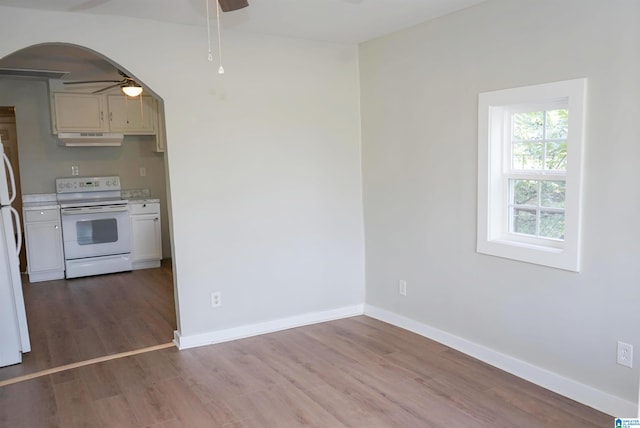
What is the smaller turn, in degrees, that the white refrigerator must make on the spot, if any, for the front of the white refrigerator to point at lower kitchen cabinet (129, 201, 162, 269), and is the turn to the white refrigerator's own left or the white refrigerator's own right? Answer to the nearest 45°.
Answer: approximately 45° to the white refrigerator's own left

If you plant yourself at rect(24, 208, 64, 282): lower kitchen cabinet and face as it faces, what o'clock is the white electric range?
The white electric range is roughly at 9 o'clock from the lower kitchen cabinet.

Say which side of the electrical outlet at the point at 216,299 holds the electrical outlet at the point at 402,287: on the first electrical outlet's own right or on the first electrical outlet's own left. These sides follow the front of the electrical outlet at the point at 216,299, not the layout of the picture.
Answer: on the first electrical outlet's own left

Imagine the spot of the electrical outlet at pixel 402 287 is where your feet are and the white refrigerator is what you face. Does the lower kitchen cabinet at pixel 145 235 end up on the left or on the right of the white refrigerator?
right

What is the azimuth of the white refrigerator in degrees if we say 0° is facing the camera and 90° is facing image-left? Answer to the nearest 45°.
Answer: approximately 270°

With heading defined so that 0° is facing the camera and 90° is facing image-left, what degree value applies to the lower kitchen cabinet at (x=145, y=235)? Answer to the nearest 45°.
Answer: approximately 0°

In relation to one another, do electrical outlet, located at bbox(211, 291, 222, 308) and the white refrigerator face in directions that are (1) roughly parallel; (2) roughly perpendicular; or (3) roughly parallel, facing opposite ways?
roughly perpendicular

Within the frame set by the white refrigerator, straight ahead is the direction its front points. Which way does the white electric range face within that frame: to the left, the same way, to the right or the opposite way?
to the right

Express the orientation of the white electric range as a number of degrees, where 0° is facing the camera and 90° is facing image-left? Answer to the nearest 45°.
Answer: approximately 0°
